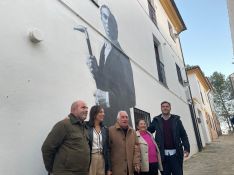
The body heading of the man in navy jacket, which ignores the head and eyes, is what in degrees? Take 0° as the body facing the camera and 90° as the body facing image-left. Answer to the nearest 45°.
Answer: approximately 0°

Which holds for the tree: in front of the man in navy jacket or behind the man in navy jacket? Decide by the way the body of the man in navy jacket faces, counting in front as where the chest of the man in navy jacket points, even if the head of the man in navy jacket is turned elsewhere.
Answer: behind

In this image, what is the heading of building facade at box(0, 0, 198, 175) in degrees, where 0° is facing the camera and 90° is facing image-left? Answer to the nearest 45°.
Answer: approximately 315°

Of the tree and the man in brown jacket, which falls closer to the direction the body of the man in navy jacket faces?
the man in brown jacket
